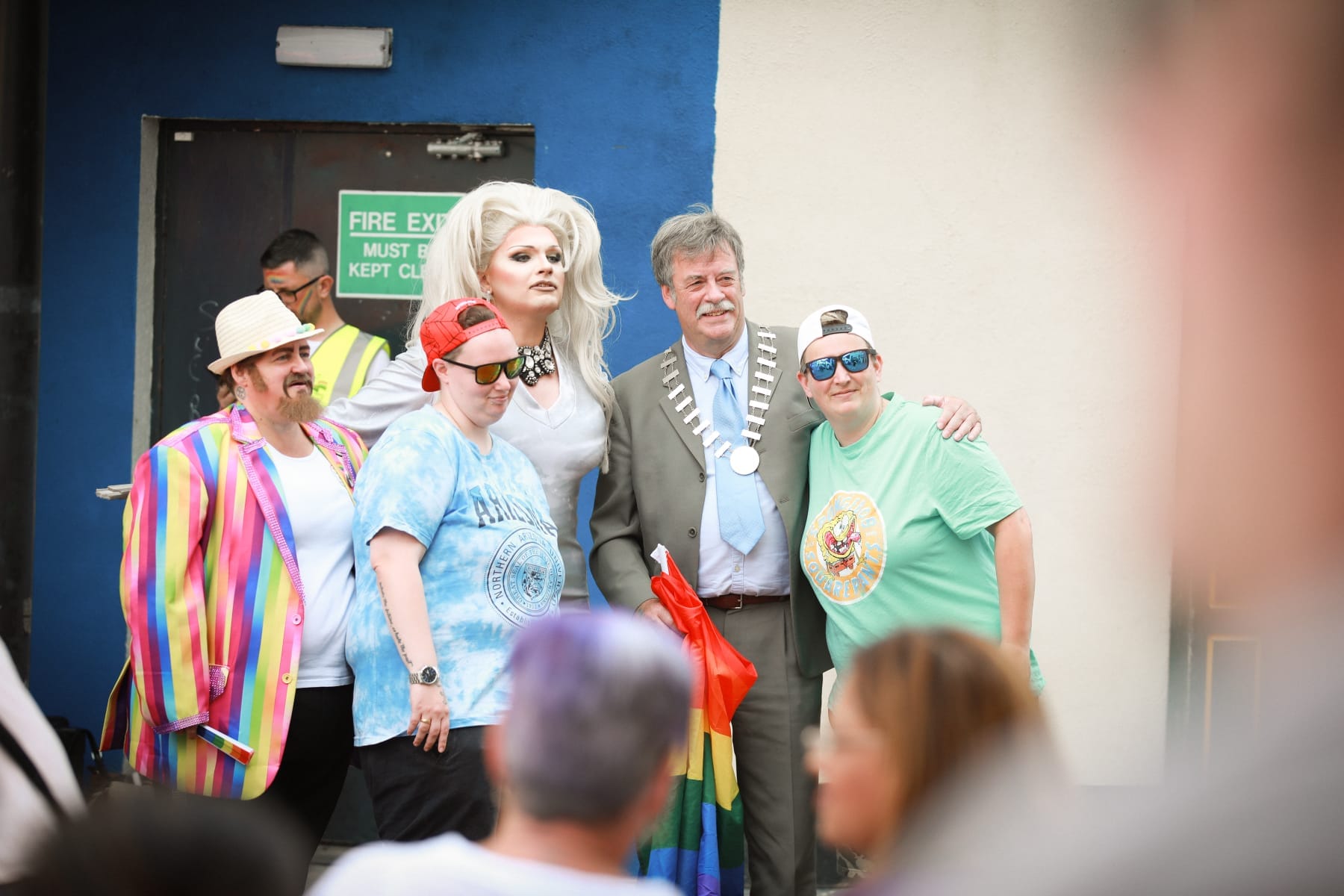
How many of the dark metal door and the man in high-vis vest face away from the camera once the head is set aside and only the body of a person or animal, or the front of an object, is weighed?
0

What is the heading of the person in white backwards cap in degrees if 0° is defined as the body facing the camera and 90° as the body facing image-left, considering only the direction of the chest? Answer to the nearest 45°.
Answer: approximately 45°

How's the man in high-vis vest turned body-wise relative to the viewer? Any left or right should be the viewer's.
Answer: facing the viewer and to the left of the viewer

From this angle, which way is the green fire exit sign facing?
toward the camera

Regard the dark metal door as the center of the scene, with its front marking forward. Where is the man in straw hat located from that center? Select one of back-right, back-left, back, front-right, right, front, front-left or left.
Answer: front

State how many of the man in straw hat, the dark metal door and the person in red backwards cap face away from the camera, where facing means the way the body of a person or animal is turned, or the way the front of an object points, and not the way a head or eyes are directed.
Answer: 0

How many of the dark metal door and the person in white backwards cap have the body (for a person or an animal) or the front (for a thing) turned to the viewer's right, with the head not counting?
0

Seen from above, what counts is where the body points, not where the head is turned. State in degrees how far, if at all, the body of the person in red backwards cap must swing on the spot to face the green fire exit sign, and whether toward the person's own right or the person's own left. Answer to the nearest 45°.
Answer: approximately 135° to the person's own left

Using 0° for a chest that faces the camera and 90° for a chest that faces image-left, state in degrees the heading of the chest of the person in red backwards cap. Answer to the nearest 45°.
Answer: approximately 315°

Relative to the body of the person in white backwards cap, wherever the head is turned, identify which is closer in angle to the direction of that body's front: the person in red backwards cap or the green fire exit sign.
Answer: the person in red backwards cap

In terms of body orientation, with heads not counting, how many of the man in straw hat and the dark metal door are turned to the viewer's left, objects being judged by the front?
0

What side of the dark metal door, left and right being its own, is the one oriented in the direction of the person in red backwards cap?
front

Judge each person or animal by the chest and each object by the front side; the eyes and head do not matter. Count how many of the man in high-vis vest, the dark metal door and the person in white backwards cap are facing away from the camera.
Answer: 0

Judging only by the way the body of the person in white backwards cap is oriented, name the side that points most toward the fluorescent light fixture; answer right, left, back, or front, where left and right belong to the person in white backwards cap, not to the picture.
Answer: right
